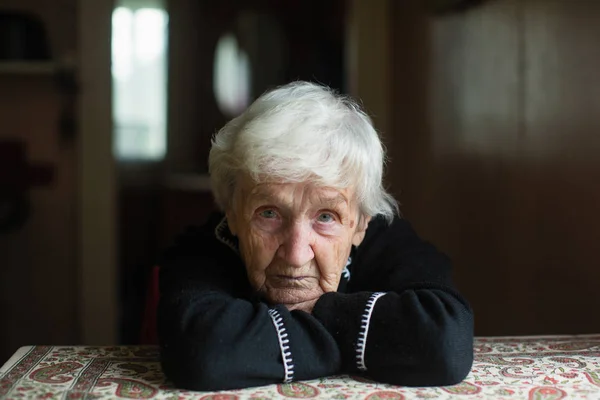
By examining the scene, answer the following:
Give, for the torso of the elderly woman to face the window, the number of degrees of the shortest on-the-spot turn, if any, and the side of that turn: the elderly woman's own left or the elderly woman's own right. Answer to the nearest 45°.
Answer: approximately 180°

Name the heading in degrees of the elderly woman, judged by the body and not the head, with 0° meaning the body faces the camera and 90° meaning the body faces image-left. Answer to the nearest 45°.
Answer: approximately 0°

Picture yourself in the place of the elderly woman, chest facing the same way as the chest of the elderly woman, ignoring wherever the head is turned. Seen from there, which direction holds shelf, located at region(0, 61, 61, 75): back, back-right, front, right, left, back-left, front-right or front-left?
back-right

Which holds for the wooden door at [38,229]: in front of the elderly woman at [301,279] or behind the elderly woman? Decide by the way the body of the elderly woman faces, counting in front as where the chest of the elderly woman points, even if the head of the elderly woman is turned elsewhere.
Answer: behind
